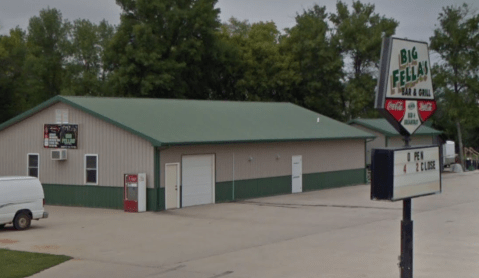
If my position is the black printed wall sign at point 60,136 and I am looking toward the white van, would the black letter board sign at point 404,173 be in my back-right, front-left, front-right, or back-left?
front-left

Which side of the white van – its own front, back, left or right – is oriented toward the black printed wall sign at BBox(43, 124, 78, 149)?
right

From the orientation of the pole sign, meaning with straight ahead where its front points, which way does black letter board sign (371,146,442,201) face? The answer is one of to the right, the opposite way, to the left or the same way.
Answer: the same way

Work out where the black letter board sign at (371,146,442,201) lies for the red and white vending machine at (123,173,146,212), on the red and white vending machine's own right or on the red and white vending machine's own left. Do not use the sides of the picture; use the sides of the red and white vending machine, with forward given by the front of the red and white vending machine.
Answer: on the red and white vending machine's own left

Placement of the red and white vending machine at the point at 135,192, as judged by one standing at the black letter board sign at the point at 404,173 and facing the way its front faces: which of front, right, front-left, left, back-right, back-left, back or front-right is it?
back

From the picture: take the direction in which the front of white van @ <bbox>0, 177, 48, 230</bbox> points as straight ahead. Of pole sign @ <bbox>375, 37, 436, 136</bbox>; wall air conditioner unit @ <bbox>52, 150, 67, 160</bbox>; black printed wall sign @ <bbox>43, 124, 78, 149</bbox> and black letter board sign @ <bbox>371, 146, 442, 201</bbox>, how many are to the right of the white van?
2

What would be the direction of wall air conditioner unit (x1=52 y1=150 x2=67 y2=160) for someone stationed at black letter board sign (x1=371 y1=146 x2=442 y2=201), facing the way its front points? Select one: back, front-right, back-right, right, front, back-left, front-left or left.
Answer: back

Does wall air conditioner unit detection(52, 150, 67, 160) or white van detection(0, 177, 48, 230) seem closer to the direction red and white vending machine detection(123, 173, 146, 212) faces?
the white van

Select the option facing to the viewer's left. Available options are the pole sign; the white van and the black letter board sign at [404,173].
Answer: the white van

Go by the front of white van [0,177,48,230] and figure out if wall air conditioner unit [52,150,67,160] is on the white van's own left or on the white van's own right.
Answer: on the white van's own right

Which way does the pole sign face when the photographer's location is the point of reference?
facing the viewer and to the right of the viewer

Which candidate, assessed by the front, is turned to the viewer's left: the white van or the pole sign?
the white van

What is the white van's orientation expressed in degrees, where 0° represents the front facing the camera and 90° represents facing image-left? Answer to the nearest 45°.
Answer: approximately 90°
